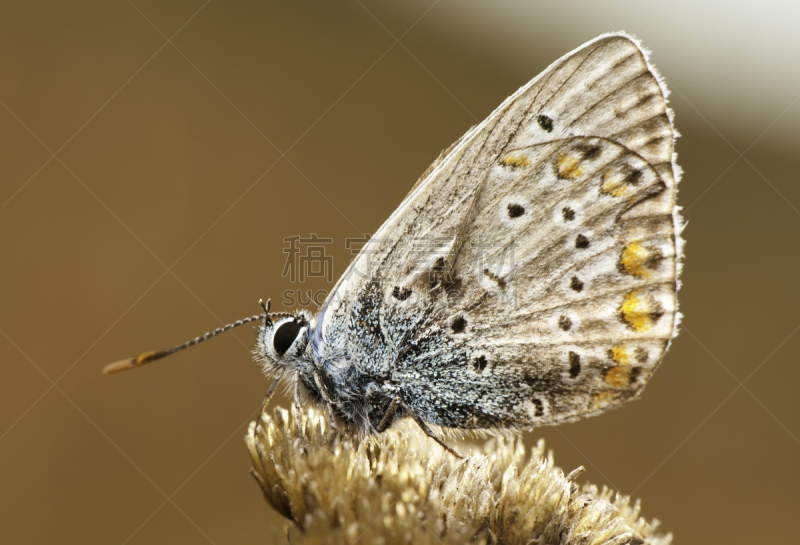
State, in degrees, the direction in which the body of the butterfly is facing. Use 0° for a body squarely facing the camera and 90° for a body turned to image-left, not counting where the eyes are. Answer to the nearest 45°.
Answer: approximately 90°
